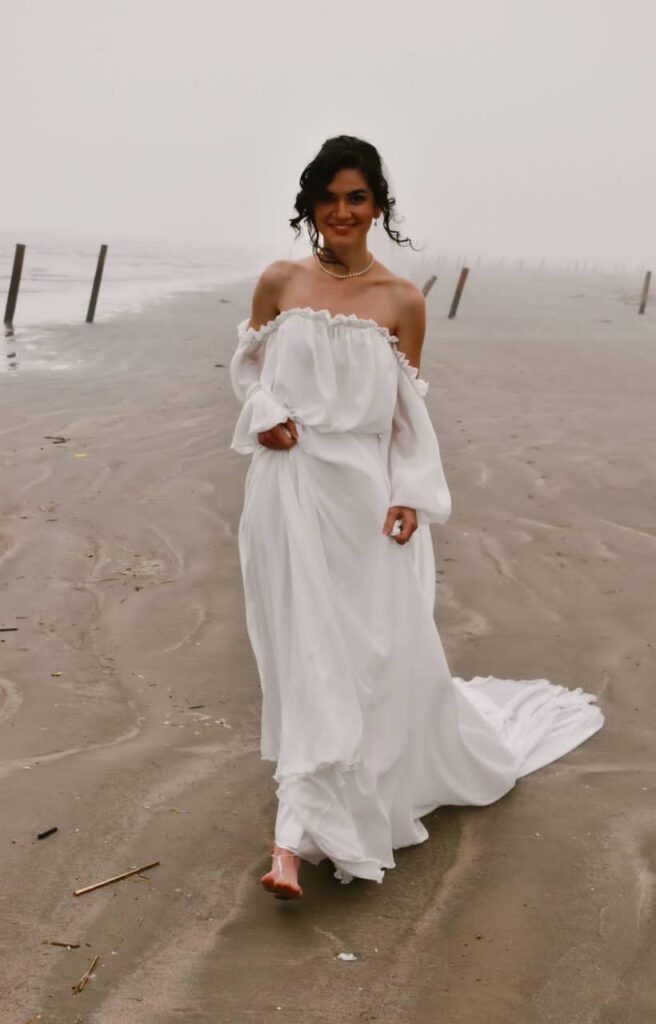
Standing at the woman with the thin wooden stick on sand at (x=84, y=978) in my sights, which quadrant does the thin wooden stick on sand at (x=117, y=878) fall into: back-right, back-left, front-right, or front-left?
front-right

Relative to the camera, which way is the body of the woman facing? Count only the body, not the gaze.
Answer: toward the camera

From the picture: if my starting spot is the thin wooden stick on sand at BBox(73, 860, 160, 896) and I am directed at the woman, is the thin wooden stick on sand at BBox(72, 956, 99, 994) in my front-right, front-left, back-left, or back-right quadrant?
back-right

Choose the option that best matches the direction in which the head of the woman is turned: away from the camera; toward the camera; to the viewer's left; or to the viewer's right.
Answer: toward the camera
